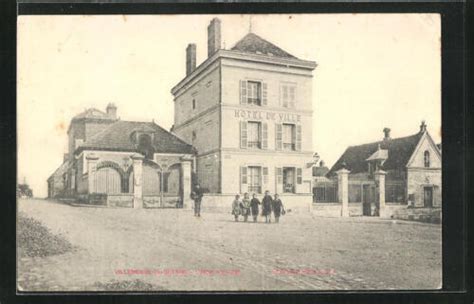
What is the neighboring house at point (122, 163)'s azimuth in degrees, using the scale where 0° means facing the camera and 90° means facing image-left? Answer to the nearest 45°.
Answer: approximately 0°

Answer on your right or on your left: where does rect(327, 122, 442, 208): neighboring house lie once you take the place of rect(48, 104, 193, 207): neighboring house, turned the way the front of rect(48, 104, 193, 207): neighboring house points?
on your left
